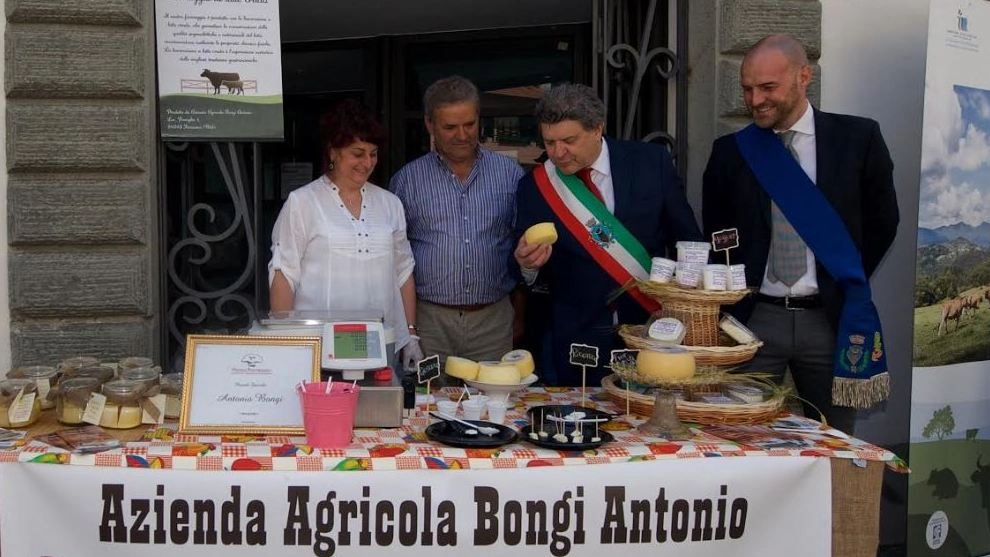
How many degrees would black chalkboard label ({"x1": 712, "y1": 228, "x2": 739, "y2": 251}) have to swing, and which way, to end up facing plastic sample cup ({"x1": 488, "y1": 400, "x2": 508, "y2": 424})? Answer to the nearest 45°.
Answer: approximately 45° to its right

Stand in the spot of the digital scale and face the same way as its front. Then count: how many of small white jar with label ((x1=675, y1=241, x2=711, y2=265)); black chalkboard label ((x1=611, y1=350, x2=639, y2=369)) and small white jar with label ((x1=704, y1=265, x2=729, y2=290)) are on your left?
3

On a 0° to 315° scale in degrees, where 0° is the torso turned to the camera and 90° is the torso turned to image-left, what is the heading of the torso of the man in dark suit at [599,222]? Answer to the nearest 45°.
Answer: approximately 45°

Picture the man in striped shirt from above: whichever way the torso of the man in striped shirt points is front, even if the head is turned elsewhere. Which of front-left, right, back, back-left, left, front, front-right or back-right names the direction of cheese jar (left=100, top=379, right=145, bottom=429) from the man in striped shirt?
front-right

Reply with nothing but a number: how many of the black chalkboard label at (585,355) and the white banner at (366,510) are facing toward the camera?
2

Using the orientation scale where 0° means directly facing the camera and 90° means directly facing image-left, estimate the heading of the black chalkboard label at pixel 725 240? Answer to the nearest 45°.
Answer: approximately 0°

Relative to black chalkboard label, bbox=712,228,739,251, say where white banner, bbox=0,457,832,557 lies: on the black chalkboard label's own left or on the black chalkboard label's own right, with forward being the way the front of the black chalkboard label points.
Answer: on the black chalkboard label's own right
